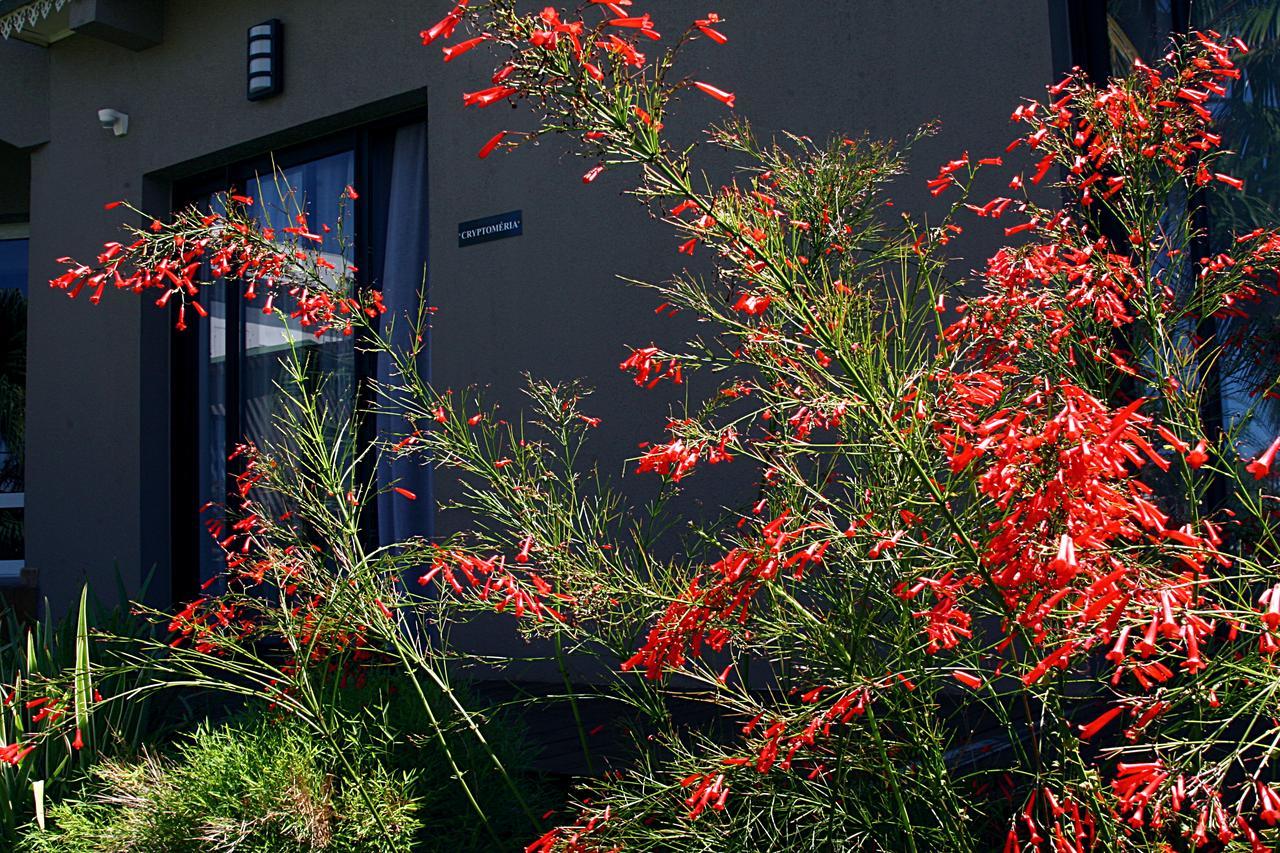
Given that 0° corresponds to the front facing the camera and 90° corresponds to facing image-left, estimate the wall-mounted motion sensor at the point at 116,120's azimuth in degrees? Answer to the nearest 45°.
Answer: approximately 45°

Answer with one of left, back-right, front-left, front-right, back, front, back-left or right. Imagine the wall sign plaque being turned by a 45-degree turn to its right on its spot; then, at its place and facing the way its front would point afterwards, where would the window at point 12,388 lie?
front-right

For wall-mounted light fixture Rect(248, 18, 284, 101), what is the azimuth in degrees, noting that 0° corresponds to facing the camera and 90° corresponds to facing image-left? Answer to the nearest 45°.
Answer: approximately 45°

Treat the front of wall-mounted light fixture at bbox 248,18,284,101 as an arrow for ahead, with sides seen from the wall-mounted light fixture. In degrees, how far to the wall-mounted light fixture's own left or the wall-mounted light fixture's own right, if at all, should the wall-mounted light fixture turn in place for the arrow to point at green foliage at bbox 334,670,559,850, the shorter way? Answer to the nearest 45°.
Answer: approximately 45° to the wall-mounted light fixture's own left

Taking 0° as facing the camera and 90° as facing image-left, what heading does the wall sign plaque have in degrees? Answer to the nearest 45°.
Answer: approximately 45°

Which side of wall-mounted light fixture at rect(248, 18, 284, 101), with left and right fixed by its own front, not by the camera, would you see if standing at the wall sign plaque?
left

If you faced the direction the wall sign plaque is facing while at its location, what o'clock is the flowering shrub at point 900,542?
The flowering shrub is roughly at 10 o'clock from the wall sign plaque.

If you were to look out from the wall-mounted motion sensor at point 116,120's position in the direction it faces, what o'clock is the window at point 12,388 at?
The window is roughly at 4 o'clock from the wall-mounted motion sensor.

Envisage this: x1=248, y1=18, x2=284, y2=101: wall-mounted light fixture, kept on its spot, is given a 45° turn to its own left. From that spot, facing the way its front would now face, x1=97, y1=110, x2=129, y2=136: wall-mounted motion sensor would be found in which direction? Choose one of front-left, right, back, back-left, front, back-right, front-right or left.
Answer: back-right

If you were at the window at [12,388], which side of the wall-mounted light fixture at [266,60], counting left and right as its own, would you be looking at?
right
